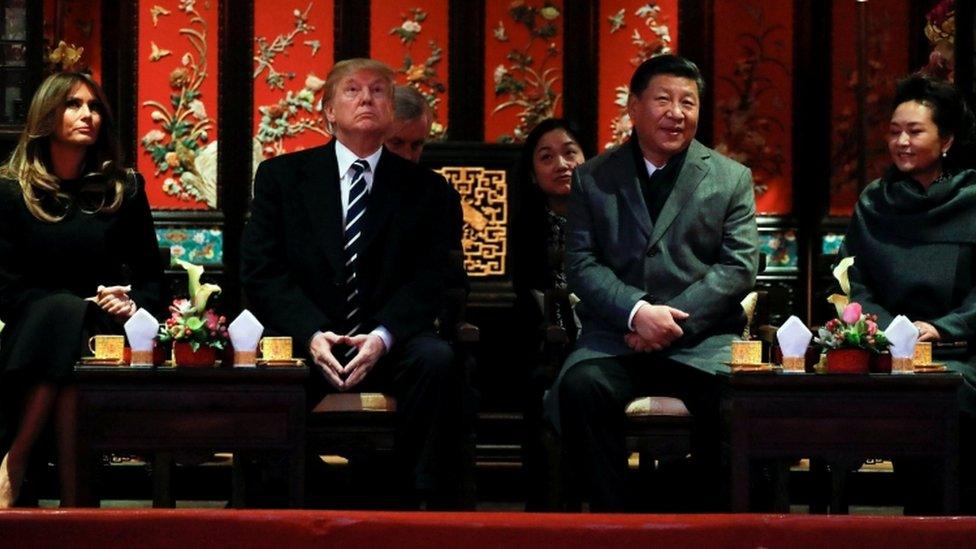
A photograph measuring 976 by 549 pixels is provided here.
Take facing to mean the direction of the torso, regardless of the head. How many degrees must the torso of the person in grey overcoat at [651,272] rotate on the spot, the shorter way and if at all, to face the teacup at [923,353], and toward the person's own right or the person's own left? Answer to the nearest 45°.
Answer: approximately 90° to the person's own left

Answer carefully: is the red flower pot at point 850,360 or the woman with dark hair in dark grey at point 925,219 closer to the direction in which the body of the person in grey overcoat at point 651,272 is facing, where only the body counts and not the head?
the red flower pot

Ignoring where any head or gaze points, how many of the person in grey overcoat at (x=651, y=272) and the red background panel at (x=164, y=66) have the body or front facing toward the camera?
2

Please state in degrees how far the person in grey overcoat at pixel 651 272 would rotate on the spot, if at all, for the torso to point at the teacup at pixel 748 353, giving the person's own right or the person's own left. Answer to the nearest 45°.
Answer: approximately 45° to the person's own left

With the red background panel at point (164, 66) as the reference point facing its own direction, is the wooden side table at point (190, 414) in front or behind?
in front

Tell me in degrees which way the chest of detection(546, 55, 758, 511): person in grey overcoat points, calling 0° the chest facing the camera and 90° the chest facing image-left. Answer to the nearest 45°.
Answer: approximately 0°

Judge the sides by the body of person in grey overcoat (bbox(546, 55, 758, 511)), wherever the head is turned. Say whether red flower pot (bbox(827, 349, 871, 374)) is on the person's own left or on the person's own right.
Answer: on the person's own left

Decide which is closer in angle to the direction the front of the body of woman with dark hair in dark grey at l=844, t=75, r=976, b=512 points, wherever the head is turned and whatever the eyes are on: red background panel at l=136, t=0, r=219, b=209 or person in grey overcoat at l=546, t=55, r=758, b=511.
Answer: the person in grey overcoat

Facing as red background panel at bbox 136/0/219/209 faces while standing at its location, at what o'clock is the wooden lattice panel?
The wooden lattice panel is roughly at 10 o'clock from the red background panel.

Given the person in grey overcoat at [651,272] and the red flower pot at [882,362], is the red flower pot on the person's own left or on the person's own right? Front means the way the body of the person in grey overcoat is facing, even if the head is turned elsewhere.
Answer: on the person's own left

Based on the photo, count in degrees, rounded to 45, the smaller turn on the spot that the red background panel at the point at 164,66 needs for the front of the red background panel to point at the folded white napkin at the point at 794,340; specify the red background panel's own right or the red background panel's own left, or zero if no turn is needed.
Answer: approximately 45° to the red background panel's own left

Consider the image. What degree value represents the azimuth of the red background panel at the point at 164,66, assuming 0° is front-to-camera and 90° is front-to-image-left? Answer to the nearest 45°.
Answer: approximately 0°

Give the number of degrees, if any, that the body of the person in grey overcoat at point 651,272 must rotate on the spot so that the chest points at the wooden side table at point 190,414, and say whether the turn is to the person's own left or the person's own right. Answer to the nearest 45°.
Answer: approximately 45° to the person's own right
